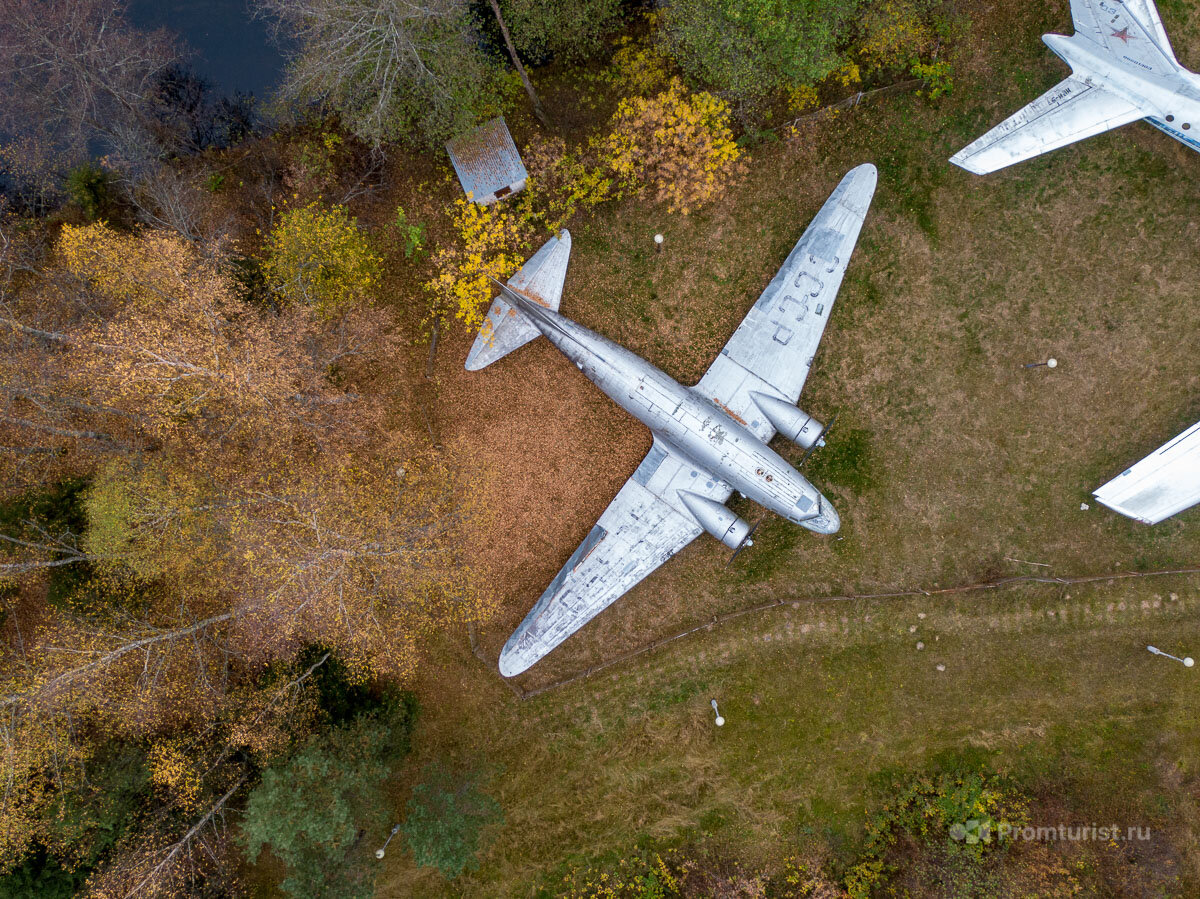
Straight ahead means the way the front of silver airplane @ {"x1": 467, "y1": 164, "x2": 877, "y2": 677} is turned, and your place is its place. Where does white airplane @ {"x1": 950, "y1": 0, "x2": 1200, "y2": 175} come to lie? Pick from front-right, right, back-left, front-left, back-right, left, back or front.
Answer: front-left

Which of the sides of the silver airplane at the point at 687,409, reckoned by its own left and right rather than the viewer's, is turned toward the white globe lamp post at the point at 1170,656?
front

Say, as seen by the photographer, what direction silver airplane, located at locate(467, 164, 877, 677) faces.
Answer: facing the viewer and to the right of the viewer

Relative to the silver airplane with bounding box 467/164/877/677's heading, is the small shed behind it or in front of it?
behind

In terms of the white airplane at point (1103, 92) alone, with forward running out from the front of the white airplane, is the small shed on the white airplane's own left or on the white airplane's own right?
on the white airplane's own right

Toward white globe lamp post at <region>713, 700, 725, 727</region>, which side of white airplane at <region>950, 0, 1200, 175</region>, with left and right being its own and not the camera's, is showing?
right

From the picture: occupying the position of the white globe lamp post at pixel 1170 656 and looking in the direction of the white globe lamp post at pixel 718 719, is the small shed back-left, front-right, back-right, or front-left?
front-right

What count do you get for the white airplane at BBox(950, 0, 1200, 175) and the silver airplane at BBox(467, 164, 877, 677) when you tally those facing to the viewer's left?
0

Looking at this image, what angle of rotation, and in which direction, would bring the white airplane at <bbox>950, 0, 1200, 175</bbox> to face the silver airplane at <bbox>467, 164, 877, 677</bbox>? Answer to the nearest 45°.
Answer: approximately 90° to its right

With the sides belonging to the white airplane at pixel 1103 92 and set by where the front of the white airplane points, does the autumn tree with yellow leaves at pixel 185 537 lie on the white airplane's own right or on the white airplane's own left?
on the white airplane's own right

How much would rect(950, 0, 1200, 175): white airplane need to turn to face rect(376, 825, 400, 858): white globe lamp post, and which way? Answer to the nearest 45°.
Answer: approximately 90° to its right

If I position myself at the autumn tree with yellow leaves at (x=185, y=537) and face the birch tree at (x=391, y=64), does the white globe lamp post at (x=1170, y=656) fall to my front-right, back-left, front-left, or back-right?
front-right

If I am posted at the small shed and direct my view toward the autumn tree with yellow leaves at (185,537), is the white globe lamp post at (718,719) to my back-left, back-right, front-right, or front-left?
front-left
